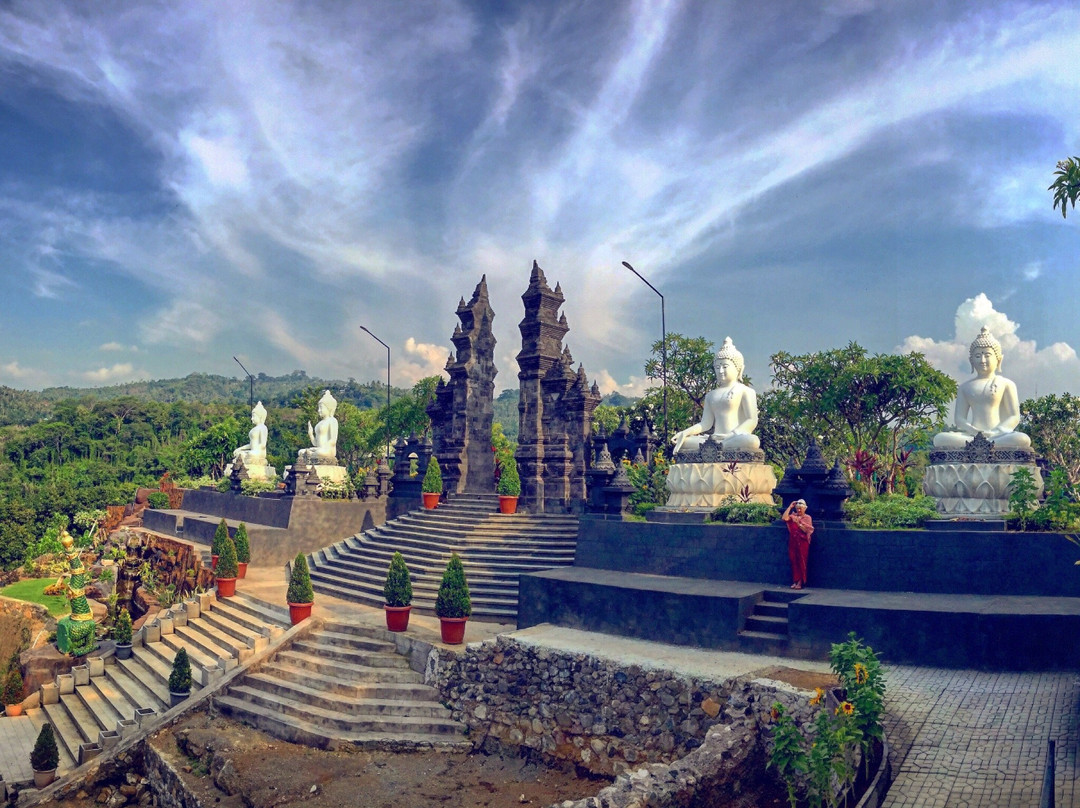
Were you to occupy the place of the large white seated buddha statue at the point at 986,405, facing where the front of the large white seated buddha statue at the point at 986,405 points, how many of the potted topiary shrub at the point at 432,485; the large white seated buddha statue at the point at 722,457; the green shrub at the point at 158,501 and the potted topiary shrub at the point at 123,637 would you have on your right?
4

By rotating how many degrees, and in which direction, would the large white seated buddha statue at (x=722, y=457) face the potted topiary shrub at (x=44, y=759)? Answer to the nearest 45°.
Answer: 0° — it already faces it

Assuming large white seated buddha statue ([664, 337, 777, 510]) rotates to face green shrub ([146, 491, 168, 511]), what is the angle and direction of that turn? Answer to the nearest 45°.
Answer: approximately 90° to its right

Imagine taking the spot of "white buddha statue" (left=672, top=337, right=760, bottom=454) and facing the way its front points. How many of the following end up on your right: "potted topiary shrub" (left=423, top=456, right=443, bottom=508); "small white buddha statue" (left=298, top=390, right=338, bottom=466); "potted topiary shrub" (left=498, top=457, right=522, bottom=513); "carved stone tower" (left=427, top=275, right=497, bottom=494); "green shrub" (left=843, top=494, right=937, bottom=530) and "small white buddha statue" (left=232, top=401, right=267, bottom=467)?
5

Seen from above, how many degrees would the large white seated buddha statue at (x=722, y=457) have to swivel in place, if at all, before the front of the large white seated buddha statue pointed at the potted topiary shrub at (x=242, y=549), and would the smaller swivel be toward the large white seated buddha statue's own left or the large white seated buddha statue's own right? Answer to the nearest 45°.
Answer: approximately 45° to the large white seated buddha statue's own right

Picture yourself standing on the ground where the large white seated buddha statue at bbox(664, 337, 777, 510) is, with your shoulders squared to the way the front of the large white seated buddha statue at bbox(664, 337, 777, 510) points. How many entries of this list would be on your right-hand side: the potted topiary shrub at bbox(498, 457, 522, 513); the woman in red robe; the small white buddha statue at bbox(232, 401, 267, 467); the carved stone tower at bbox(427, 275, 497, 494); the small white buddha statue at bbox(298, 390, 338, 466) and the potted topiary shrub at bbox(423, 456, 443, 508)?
5

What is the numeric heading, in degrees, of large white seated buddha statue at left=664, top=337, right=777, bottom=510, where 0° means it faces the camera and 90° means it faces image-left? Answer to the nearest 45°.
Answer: approximately 45°

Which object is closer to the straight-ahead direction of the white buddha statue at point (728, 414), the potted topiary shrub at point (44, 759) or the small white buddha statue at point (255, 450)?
the potted topiary shrub

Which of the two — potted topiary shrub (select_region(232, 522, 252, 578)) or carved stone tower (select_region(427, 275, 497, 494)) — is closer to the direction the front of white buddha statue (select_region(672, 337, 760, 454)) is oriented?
the potted topiary shrub

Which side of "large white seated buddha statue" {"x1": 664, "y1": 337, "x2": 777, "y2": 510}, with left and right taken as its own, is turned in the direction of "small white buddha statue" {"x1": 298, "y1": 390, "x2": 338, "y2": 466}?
right

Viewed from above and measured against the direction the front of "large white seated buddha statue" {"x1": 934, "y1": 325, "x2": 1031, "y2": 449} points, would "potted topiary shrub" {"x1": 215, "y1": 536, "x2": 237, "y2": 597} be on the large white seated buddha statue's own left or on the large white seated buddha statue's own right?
on the large white seated buddha statue's own right

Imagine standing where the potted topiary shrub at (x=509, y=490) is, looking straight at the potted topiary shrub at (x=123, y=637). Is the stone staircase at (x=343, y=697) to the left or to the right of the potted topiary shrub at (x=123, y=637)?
left

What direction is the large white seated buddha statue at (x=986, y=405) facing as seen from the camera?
toward the camera
